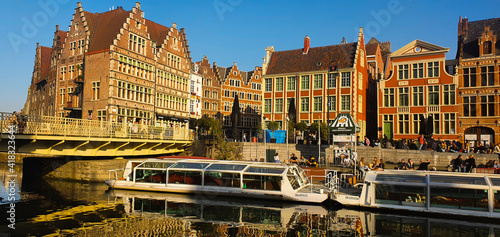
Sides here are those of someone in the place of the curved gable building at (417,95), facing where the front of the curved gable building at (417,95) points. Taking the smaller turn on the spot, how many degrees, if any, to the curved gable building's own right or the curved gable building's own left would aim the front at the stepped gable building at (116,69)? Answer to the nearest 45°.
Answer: approximately 45° to the curved gable building's own right

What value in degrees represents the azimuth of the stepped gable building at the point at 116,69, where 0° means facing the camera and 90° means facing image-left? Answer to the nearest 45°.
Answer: approximately 315°

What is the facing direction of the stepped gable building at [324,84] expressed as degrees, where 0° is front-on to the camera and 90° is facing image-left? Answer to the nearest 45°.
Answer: approximately 0°

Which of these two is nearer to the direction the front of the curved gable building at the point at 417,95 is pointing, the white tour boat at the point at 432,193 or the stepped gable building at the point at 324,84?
the white tour boat

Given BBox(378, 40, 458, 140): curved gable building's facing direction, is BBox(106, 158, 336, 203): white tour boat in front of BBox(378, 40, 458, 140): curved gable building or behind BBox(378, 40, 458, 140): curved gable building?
in front

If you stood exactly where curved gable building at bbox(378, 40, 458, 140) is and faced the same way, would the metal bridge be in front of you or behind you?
in front

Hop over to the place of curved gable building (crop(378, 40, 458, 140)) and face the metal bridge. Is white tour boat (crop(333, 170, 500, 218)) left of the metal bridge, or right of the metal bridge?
left

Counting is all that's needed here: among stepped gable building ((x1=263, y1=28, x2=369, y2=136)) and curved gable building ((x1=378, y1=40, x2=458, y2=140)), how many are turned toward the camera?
2

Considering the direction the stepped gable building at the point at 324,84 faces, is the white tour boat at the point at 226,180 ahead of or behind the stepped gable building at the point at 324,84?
ahead

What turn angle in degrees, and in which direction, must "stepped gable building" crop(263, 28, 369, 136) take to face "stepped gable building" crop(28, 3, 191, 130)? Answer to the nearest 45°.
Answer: approximately 45° to its right
